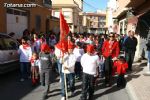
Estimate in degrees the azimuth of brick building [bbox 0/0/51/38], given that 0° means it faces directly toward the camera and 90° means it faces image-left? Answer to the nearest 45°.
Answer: approximately 315°

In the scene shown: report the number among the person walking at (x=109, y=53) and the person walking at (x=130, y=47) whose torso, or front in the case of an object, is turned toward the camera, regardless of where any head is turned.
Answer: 2

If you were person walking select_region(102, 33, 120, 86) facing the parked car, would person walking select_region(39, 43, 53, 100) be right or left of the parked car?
left

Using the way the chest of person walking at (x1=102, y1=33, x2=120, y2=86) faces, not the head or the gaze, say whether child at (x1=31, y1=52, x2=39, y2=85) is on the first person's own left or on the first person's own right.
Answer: on the first person's own right

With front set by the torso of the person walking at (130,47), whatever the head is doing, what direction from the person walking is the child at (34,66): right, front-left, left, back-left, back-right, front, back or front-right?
front-right

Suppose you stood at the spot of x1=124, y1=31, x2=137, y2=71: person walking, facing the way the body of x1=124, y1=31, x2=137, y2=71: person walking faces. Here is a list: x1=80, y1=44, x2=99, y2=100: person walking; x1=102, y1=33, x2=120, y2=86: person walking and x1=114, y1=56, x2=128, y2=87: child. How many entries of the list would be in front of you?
3

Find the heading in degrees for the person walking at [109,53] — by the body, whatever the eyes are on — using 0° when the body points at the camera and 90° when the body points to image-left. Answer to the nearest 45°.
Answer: approximately 0°

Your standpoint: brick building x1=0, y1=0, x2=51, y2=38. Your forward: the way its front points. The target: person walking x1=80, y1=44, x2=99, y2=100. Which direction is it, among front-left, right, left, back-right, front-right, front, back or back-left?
front-right
